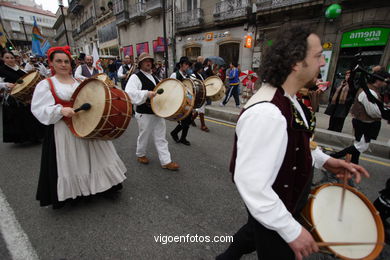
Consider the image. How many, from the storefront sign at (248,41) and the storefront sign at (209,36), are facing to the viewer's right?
0

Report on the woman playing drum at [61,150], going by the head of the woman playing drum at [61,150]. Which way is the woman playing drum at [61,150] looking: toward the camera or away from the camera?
toward the camera

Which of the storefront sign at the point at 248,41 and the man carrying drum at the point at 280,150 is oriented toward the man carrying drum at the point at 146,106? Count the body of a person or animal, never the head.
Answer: the storefront sign

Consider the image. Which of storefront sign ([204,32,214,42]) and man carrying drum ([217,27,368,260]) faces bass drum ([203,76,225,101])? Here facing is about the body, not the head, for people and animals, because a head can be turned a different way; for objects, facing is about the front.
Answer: the storefront sign

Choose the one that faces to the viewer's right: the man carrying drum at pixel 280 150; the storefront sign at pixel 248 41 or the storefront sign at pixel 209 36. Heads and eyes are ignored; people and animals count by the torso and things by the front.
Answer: the man carrying drum

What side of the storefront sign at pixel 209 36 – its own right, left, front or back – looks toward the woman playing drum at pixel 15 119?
front

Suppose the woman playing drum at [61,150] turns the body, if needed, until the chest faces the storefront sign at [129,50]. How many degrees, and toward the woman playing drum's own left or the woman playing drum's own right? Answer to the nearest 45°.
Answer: approximately 135° to the woman playing drum's own left

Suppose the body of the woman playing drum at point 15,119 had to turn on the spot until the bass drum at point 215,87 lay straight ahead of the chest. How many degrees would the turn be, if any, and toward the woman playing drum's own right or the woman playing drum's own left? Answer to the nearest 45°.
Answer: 0° — they already face it

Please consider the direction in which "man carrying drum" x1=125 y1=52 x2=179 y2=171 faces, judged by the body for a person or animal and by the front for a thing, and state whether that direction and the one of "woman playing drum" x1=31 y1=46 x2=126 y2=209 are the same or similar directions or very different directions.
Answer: same or similar directions

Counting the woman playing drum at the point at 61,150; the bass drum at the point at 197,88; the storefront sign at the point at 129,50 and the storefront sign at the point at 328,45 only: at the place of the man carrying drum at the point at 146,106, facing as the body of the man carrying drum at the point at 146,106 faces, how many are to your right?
1

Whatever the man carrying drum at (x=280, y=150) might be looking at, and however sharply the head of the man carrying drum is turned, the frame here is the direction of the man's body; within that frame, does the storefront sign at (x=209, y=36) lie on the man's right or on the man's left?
on the man's left

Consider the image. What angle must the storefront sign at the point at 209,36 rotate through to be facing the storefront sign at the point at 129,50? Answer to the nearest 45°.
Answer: approximately 135° to its right

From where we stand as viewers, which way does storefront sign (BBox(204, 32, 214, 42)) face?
facing the viewer

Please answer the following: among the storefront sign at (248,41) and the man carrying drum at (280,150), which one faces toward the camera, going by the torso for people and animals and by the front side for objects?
the storefront sign

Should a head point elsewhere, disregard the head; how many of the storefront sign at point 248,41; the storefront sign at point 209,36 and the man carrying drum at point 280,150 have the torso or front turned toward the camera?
2

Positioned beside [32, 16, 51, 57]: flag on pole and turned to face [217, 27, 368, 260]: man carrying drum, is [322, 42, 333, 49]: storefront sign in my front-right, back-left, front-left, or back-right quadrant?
front-left

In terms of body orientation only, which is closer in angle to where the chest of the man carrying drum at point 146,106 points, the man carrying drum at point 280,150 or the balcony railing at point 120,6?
the man carrying drum
